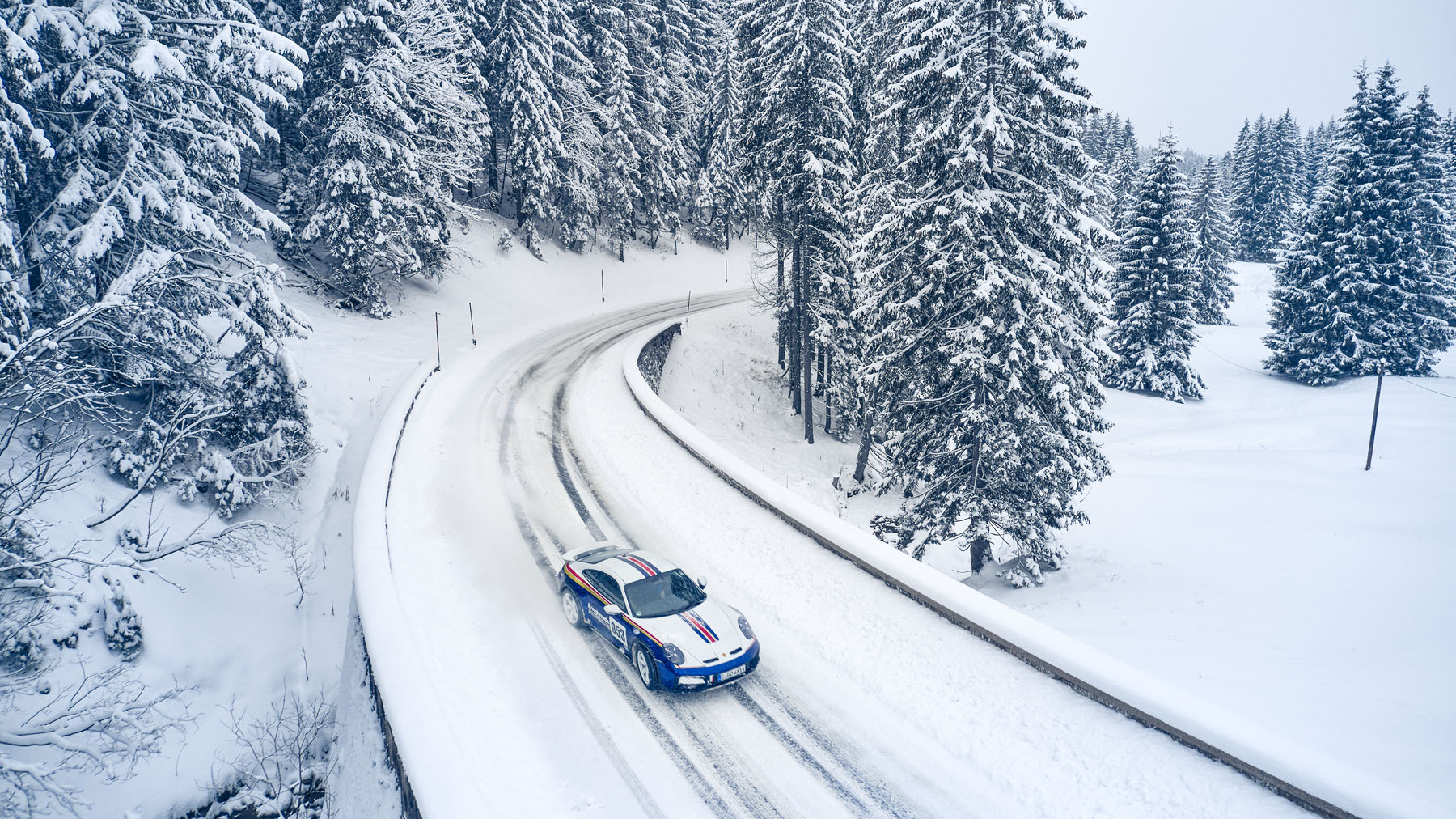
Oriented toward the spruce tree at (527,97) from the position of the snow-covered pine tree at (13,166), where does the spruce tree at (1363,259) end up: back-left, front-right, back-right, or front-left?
front-right

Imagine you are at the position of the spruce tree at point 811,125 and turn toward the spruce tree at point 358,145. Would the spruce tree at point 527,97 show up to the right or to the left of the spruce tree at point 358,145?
right

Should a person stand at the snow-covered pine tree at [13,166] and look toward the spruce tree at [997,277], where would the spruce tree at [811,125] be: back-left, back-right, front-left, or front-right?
front-left

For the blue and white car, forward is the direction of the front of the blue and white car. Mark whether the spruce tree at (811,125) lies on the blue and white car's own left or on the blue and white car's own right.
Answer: on the blue and white car's own left

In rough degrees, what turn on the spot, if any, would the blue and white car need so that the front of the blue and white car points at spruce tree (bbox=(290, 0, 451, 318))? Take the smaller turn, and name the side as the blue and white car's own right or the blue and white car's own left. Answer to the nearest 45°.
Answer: approximately 180°

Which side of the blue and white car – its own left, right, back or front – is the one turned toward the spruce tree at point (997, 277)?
left

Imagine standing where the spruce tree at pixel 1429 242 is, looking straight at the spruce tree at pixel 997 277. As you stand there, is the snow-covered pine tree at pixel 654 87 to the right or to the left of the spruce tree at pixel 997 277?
right

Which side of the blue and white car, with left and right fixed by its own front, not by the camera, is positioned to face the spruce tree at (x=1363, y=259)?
left

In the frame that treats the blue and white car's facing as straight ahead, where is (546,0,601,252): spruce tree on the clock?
The spruce tree is roughly at 7 o'clock from the blue and white car.

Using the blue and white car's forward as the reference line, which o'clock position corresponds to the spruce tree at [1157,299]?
The spruce tree is roughly at 9 o'clock from the blue and white car.

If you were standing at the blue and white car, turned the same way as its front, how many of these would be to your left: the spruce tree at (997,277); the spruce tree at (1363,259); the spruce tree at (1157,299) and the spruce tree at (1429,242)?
4

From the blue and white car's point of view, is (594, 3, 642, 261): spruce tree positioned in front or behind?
behind

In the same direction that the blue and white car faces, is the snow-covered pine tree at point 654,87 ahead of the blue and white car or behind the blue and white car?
behind
